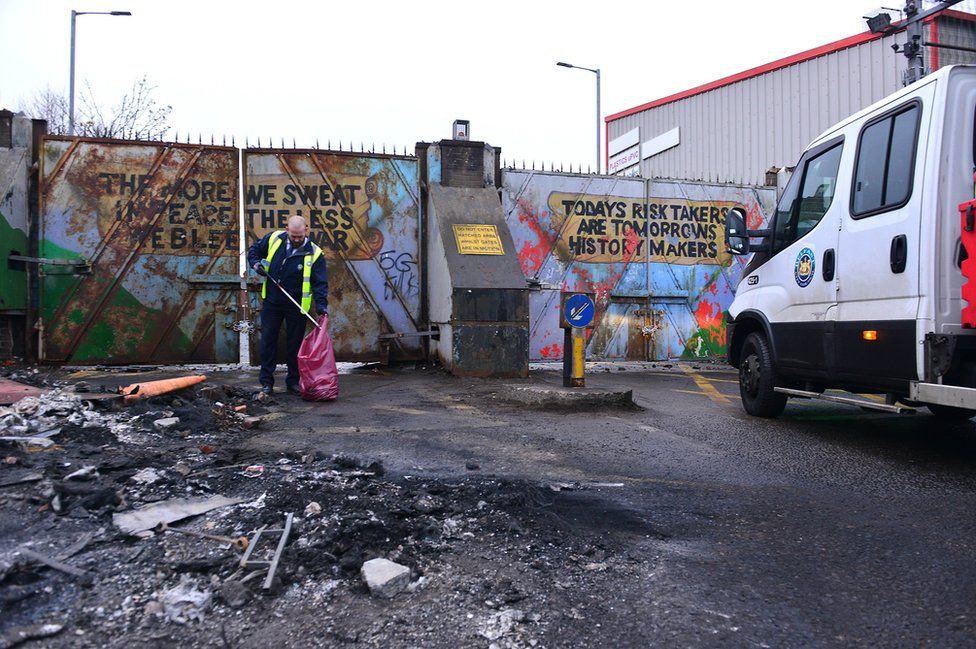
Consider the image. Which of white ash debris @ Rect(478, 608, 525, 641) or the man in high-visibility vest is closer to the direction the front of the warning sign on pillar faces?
the white ash debris

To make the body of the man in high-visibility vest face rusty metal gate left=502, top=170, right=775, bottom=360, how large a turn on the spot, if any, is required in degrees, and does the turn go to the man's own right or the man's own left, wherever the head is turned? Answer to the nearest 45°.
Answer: approximately 135° to the man's own left

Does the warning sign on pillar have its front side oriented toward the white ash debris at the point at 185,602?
yes

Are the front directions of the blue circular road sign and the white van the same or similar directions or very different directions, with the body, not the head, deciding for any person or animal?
very different directions

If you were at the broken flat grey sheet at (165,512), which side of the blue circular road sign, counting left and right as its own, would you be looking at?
front

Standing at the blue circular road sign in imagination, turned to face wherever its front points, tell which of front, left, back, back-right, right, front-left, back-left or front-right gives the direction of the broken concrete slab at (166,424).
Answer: front-right

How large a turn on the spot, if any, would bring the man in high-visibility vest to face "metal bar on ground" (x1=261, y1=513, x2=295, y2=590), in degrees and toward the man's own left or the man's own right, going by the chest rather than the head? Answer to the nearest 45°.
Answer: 0° — they already face it

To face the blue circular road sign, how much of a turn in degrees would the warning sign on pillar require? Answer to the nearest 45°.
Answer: approximately 45° to its left

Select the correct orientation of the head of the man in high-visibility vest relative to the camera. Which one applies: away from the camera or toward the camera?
toward the camera

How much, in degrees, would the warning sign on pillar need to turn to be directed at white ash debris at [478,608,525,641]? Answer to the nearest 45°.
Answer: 0° — it already faces it

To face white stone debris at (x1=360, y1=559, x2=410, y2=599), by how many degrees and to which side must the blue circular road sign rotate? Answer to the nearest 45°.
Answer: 0° — it already faces it

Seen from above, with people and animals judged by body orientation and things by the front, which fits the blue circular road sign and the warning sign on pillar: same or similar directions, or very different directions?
same or similar directions

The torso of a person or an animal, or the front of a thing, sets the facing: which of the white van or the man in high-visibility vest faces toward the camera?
the man in high-visibility vest

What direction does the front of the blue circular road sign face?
toward the camera

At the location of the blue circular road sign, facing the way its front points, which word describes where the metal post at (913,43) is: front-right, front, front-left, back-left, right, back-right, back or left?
back-left

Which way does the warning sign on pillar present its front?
toward the camera

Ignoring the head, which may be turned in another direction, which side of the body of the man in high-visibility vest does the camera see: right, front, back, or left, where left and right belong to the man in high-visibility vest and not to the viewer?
front

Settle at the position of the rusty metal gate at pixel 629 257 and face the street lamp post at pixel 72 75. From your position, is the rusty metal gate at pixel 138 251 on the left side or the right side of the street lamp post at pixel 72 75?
left

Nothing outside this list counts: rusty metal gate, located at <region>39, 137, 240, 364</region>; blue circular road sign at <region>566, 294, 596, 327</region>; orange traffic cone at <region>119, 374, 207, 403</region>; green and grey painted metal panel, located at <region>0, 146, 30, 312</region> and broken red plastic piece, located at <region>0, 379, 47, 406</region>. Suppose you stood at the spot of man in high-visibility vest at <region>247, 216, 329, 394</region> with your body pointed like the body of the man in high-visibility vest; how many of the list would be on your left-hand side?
1

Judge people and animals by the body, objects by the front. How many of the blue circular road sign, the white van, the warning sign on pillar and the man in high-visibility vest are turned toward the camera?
3
